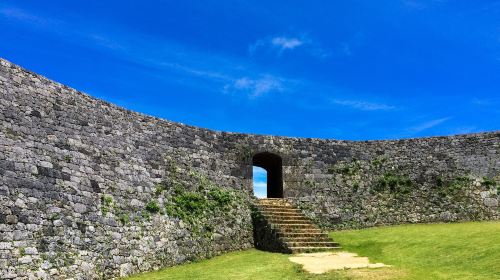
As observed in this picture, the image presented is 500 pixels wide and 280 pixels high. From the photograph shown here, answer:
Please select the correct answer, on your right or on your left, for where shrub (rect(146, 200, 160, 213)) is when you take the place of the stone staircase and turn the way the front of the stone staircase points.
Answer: on your right

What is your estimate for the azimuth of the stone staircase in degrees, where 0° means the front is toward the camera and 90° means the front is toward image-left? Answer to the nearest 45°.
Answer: approximately 315°
